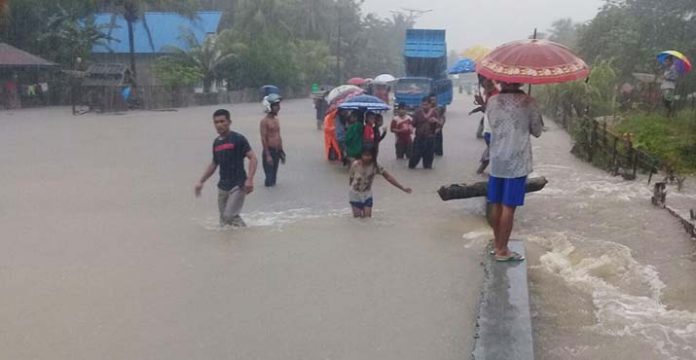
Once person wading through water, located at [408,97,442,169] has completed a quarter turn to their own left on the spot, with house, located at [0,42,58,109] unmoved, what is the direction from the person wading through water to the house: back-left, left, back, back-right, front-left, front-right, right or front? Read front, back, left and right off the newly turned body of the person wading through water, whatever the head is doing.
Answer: back-left

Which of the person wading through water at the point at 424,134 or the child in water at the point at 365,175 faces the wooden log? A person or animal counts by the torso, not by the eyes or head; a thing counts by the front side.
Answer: the person wading through water

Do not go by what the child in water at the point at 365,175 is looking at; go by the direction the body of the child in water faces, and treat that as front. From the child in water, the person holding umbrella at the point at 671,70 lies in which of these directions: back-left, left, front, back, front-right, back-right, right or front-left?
back-left

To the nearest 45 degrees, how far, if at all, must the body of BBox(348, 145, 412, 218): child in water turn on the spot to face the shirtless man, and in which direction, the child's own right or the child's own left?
approximately 135° to the child's own right

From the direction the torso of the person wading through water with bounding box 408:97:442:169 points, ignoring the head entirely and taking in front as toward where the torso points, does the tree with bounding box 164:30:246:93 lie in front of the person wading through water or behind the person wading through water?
behind

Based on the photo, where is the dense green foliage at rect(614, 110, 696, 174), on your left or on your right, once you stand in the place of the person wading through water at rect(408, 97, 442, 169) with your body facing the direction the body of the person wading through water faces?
on your left

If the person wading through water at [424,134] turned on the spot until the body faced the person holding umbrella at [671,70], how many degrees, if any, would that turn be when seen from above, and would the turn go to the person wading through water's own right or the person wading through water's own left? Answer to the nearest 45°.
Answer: approximately 90° to the person wading through water's own left

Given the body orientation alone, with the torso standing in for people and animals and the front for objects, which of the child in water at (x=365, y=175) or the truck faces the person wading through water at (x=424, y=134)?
the truck

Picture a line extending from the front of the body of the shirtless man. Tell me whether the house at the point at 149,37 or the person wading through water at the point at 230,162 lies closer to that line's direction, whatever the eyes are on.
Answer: the person wading through water
